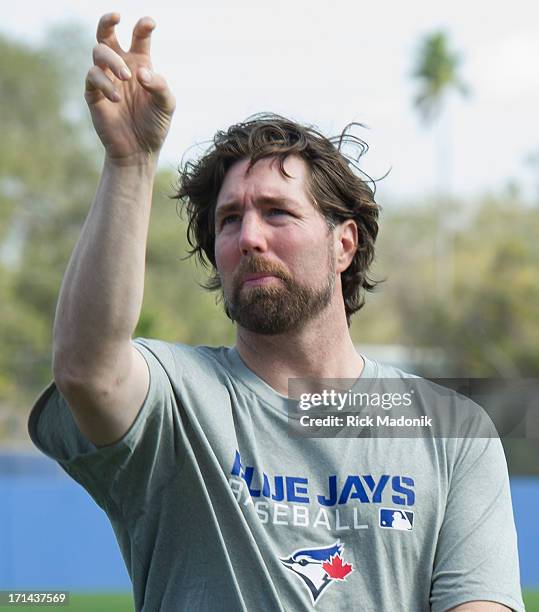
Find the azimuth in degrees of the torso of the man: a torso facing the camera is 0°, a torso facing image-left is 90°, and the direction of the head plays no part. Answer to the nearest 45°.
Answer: approximately 0°

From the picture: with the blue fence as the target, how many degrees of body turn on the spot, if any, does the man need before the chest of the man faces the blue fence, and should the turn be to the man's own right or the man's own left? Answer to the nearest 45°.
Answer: approximately 180°

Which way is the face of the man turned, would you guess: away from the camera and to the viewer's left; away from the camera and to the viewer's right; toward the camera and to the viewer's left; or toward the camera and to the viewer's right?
toward the camera and to the viewer's left
